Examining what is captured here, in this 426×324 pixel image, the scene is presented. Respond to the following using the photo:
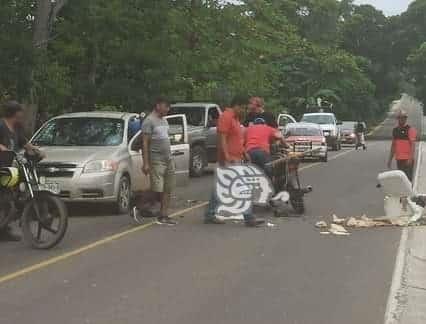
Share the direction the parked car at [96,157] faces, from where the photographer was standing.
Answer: facing the viewer and to the left of the viewer

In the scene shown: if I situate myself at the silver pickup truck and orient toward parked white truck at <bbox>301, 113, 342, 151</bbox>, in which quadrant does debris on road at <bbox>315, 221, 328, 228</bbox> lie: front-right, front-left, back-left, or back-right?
back-right

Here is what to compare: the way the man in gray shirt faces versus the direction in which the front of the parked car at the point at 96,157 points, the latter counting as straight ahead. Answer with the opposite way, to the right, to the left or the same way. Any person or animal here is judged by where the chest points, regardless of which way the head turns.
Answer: to the left

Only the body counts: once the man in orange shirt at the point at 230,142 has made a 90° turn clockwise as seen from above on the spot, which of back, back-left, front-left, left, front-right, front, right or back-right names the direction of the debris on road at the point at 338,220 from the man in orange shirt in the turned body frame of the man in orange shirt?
left

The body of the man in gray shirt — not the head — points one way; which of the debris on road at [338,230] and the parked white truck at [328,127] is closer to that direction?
the debris on road

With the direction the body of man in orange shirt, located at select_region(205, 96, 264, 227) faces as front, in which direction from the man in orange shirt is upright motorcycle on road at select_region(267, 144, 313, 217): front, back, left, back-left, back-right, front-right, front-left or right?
front-left

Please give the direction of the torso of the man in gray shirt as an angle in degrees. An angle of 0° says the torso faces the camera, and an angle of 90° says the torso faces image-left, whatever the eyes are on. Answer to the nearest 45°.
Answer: approximately 315°

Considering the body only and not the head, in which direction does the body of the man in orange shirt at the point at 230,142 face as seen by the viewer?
to the viewer's right

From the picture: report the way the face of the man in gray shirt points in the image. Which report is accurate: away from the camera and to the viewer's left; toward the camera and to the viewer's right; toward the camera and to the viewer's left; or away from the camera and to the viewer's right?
toward the camera and to the viewer's right

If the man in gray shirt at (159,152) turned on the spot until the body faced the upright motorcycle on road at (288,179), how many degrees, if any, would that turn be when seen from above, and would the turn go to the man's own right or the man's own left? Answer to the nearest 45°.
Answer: approximately 90° to the man's own left

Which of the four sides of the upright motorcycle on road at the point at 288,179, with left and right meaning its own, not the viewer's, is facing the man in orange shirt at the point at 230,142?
left
